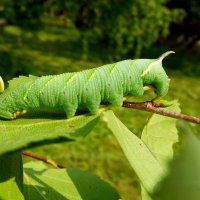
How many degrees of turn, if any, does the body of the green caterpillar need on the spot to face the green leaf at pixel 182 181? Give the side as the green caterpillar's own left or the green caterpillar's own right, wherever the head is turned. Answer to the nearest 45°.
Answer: approximately 90° to the green caterpillar's own left

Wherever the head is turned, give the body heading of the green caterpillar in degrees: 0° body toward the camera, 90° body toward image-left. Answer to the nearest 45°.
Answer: approximately 90°
